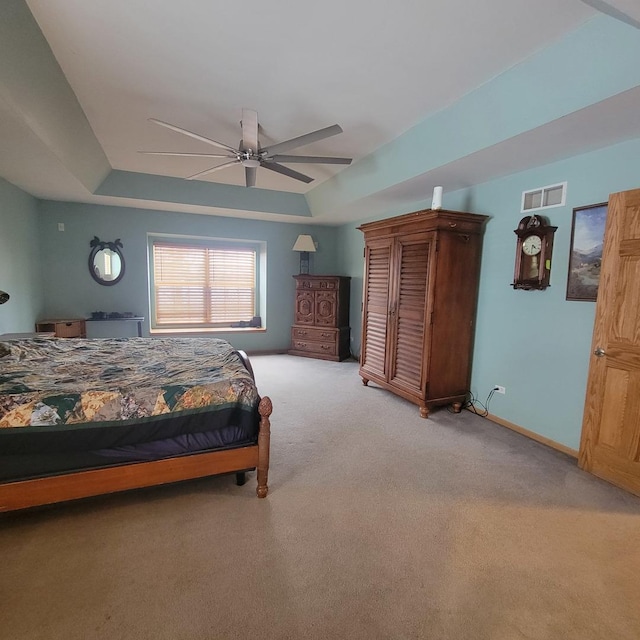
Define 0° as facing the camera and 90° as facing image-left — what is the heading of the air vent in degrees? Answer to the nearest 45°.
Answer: approximately 45°

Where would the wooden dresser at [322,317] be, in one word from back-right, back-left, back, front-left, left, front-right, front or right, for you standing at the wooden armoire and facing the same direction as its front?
right

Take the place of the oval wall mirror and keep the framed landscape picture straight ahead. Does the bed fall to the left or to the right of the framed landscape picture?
right

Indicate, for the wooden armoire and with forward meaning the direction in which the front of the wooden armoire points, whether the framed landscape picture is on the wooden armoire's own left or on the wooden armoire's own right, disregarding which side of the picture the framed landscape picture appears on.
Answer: on the wooden armoire's own left

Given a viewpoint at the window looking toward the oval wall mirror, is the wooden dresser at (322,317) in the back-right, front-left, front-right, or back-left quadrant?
back-left

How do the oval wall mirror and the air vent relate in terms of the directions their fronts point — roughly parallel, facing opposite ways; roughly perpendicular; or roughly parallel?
roughly perpendicular

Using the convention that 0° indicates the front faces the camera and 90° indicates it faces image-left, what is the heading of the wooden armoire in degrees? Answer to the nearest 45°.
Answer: approximately 45°

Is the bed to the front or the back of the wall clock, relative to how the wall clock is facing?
to the front

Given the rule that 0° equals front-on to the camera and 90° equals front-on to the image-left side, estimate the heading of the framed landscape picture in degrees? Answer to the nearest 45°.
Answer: approximately 45°

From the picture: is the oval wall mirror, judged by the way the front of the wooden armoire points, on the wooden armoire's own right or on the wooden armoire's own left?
on the wooden armoire's own right

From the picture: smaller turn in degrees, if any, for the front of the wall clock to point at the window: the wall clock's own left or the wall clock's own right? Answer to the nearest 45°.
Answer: approximately 45° to the wall clock's own right

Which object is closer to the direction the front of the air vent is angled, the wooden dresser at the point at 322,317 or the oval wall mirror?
the oval wall mirror

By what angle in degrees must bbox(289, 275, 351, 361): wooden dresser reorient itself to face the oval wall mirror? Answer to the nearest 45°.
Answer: approximately 45° to its right

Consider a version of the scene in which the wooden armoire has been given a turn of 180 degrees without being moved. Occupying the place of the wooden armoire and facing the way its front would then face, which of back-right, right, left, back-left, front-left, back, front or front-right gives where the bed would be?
back

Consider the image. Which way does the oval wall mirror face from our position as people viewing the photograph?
facing the viewer

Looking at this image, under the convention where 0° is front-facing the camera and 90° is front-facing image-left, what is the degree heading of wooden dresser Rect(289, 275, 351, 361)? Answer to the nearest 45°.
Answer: approximately 45°
